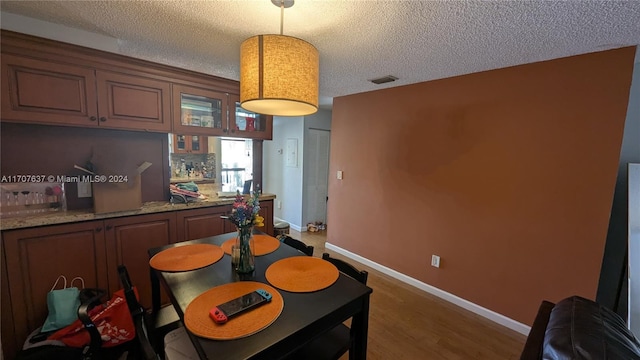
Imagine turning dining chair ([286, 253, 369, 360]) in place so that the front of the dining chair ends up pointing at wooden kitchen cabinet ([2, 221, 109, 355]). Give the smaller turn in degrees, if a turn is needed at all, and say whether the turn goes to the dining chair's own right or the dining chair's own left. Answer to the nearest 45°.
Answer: approximately 45° to the dining chair's own right

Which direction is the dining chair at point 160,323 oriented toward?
to the viewer's right

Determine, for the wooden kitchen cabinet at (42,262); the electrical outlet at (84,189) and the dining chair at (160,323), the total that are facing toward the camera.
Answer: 2

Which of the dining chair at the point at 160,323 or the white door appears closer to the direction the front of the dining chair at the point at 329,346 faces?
the dining chair

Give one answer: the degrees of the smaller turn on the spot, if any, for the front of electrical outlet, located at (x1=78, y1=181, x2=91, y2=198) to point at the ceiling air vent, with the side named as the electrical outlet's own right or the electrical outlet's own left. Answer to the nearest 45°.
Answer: approximately 45° to the electrical outlet's own left

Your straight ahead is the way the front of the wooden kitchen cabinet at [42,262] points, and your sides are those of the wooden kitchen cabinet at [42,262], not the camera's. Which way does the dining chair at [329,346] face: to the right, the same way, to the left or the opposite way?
to the right

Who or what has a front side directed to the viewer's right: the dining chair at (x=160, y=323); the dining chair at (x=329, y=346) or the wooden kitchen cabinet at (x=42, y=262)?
the dining chair at (x=160, y=323)

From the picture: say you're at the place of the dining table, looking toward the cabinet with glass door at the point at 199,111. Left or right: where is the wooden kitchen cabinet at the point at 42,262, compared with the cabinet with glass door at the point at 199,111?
left

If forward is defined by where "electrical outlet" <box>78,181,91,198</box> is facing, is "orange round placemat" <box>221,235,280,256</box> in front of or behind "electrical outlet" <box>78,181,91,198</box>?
in front

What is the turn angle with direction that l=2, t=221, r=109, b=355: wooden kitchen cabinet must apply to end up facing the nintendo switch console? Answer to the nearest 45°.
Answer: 0° — it already faces it

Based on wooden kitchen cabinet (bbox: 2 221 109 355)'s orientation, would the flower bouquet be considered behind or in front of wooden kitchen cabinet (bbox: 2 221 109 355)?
in front
